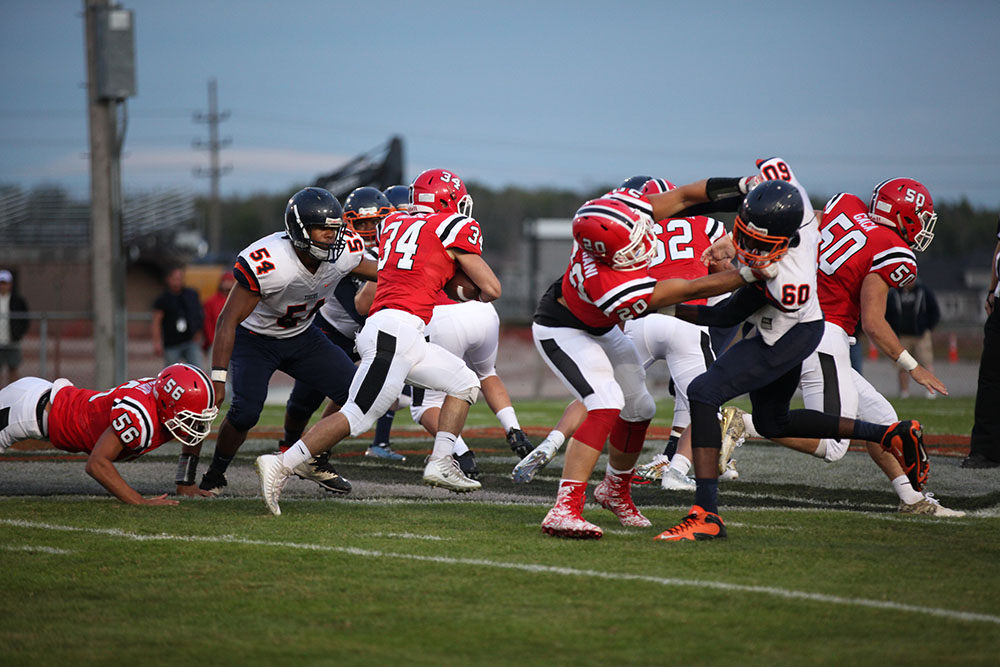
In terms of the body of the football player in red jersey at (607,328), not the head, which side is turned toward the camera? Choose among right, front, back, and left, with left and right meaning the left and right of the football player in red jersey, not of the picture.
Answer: right

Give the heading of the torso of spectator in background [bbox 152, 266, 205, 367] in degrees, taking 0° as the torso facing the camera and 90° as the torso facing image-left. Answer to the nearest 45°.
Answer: approximately 0°

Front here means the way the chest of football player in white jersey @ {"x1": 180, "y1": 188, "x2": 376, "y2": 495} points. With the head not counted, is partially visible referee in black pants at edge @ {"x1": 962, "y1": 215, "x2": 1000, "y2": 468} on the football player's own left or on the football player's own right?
on the football player's own left

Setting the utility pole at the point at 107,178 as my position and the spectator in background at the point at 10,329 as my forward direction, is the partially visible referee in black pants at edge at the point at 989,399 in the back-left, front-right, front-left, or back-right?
back-left

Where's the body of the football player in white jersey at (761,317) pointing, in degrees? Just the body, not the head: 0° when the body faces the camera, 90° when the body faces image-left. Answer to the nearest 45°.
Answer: approximately 90°

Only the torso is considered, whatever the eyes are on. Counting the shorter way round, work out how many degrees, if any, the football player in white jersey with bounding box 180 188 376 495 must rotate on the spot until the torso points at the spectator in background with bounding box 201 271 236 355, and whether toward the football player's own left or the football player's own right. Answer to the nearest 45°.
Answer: approximately 135° to the football player's own left

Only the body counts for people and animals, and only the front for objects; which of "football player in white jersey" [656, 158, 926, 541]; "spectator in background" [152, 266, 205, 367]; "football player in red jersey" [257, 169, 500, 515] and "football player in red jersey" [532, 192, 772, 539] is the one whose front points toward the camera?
the spectator in background
